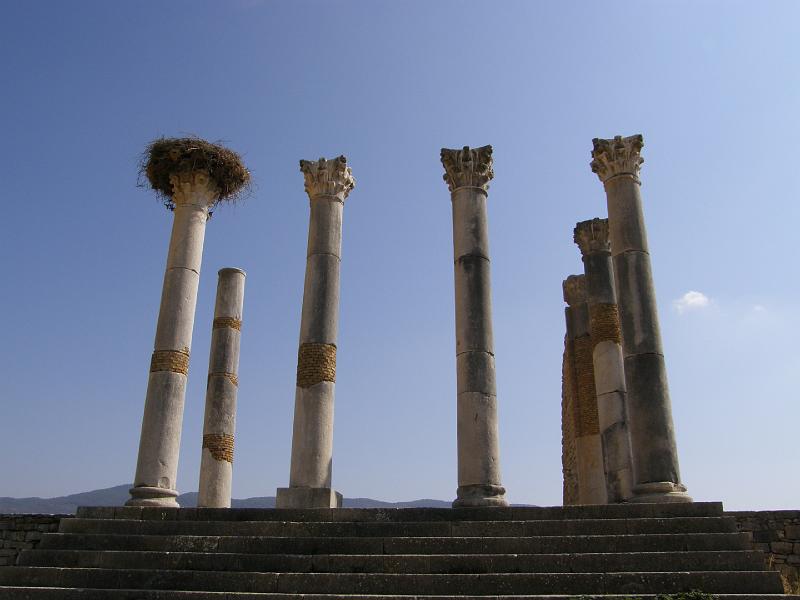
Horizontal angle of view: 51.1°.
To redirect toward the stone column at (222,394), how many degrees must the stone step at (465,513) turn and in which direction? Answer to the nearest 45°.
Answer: approximately 135° to its right

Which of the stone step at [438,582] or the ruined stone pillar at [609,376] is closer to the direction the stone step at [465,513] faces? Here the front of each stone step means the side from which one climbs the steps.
the stone step

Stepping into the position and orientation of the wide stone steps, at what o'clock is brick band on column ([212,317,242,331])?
The brick band on column is roughly at 5 o'clock from the wide stone steps.

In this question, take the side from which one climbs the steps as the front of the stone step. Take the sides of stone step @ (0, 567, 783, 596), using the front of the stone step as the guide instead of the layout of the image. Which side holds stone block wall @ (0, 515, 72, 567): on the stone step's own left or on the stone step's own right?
on the stone step's own right

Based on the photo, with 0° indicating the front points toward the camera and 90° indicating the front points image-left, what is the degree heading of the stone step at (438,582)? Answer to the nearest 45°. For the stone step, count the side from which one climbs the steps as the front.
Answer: approximately 0°

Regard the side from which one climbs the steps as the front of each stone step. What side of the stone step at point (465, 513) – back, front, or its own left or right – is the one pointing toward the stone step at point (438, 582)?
front

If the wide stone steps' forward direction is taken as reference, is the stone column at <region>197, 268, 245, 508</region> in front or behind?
behind

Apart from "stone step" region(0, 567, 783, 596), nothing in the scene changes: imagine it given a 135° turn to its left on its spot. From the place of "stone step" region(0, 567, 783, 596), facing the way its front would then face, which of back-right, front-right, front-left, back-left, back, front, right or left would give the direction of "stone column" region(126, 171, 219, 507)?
left

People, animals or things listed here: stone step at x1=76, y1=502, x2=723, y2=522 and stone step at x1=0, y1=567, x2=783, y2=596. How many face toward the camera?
2

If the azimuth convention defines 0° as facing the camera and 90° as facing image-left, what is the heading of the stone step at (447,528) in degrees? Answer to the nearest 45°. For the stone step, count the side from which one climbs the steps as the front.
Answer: approximately 0°

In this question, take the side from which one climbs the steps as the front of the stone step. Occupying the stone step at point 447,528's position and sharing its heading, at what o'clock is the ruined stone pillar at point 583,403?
The ruined stone pillar is roughly at 7 o'clock from the stone step.
